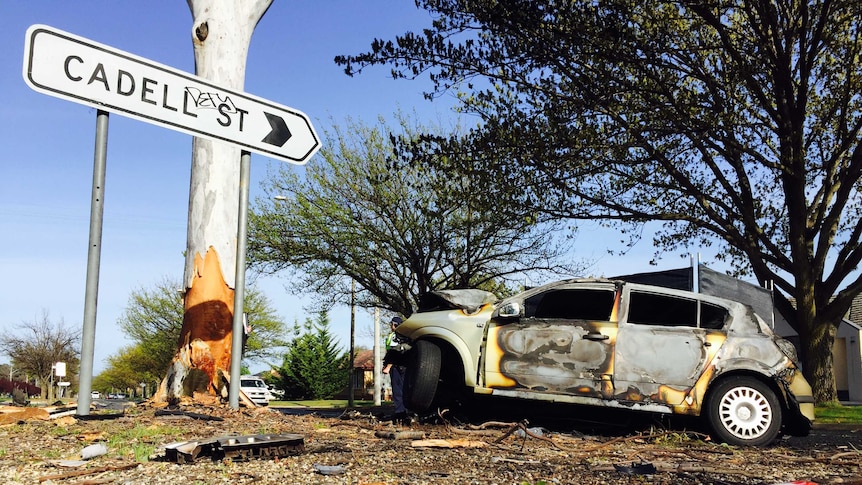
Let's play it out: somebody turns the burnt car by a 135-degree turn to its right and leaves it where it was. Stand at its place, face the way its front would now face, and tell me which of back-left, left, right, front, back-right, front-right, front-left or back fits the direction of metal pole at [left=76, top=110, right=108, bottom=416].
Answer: back

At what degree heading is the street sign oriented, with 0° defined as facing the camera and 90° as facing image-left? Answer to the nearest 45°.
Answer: approximately 315°

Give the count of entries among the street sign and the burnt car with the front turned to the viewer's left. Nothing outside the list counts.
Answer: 1

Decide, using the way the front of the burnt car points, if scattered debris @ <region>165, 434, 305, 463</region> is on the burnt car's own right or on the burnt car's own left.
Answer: on the burnt car's own left

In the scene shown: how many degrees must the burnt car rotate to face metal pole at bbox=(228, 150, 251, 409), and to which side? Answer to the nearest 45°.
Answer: approximately 45° to its left

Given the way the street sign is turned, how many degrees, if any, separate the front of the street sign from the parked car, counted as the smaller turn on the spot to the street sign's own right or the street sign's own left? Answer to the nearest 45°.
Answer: approximately 135° to the street sign's own left

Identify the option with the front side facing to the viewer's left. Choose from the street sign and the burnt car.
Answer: the burnt car

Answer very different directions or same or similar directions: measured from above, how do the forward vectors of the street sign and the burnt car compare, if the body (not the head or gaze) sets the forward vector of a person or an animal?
very different directions

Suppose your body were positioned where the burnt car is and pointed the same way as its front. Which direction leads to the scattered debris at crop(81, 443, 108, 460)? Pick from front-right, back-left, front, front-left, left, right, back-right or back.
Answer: front-left

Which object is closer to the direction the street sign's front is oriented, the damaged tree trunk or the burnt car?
the burnt car

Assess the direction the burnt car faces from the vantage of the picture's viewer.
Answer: facing to the left of the viewer

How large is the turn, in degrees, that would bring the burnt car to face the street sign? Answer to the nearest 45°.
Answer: approximately 45° to its left
